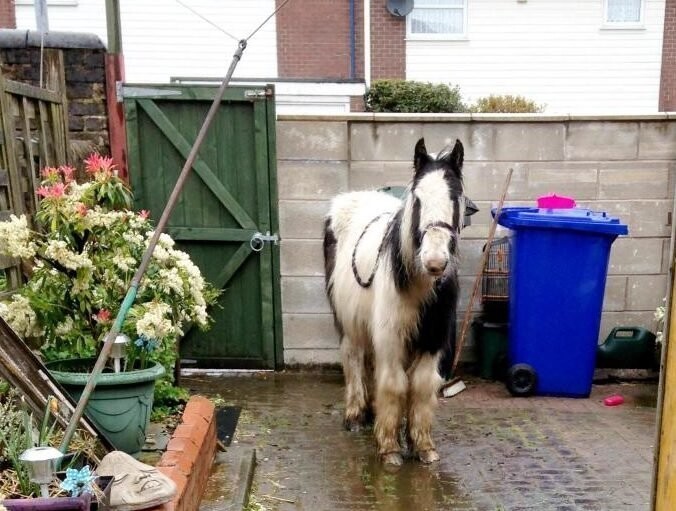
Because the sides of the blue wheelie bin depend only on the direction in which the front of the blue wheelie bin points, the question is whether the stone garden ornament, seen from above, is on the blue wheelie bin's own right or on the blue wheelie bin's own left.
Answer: on the blue wheelie bin's own right

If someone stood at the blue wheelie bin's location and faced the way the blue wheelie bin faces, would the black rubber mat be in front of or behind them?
behind

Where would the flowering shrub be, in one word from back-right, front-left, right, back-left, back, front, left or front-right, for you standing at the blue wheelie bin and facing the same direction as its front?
back-right

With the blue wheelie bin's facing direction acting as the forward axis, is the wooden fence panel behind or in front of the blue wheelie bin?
behind

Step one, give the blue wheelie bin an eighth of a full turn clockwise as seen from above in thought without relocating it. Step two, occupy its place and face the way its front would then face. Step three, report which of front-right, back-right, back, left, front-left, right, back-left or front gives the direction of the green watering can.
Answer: left

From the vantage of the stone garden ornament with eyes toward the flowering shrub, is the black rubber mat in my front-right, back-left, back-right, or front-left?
front-right

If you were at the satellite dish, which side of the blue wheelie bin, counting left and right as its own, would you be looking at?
left

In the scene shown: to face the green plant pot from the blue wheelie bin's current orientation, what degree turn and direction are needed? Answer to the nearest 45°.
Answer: approximately 135° to its right

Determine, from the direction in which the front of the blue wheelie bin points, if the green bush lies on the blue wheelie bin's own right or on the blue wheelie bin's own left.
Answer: on the blue wheelie bin's own left

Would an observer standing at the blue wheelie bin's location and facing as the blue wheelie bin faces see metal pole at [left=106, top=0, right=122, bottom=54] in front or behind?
behind

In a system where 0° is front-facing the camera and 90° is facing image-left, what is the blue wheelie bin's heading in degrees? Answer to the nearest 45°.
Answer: approximately 270°
